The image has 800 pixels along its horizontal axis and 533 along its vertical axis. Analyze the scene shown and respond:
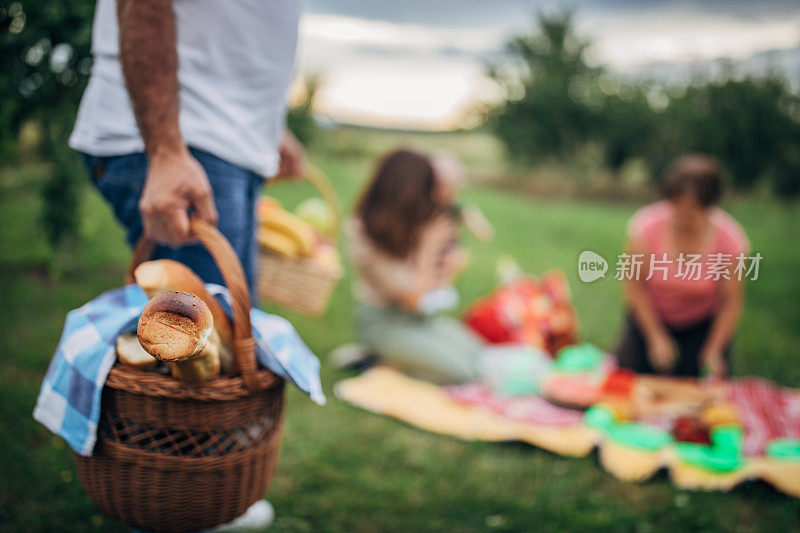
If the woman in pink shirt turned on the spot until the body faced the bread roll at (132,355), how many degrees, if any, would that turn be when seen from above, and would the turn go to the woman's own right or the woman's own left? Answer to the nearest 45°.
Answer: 0° — they already face it

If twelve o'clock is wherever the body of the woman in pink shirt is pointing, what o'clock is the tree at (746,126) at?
The tree is roughly at 6 o'clock from the woman in pink shirt.

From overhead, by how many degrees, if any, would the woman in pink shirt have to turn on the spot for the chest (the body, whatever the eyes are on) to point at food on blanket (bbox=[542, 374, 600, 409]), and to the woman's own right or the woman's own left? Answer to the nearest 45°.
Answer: approximately 45° to the woman's own right

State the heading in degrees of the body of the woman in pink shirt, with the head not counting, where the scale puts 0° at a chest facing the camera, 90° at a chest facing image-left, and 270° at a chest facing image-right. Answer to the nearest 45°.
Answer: approximately 0°

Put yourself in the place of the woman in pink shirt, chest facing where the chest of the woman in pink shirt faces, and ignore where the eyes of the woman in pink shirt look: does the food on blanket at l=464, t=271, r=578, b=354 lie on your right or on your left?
on your right

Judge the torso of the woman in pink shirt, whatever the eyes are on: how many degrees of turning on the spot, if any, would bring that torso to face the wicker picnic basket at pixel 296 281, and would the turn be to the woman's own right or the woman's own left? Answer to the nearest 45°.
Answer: approximately 45° to the woman's own right

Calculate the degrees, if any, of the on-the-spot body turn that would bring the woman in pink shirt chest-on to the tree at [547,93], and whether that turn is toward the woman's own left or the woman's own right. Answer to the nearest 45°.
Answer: approximately 180°
